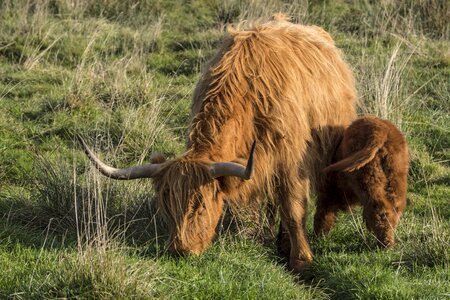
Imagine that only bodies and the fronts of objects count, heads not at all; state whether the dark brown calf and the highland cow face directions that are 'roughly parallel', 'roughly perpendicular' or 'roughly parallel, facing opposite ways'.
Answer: roughly perpendicular

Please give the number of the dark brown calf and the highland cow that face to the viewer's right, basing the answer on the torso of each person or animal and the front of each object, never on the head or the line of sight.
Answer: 0

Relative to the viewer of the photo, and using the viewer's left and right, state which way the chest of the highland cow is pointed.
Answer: facing the viewer and to the left of the viewer
